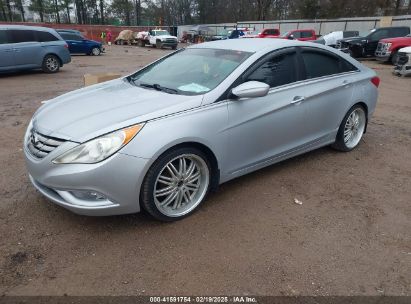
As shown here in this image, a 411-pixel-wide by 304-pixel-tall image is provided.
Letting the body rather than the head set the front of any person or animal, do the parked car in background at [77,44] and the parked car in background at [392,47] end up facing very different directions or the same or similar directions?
very different directions

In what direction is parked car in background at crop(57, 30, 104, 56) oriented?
to the viewer's right

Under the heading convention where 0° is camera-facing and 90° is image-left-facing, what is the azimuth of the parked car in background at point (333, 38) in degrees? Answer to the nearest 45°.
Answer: approximately 45°

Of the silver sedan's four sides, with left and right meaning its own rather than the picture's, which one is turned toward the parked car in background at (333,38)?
back

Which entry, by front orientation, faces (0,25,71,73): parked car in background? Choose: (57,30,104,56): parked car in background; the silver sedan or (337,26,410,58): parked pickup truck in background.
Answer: (337,26,410,58): parked pickup truck in background

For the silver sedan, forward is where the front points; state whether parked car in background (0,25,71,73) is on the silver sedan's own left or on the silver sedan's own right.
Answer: on the silver sedan's own right

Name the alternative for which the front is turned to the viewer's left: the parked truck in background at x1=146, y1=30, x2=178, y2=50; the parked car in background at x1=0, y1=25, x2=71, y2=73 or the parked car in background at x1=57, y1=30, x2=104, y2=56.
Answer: the parked car in background at x1=0, y1=25, x2=71, y2=73

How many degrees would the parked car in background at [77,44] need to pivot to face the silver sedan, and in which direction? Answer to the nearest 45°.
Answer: approximately 90° to its right

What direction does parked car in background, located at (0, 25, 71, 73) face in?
to the viewer's left

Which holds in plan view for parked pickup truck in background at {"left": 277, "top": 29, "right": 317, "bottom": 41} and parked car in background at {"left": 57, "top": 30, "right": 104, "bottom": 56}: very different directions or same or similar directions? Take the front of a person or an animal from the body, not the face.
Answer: very different directions
